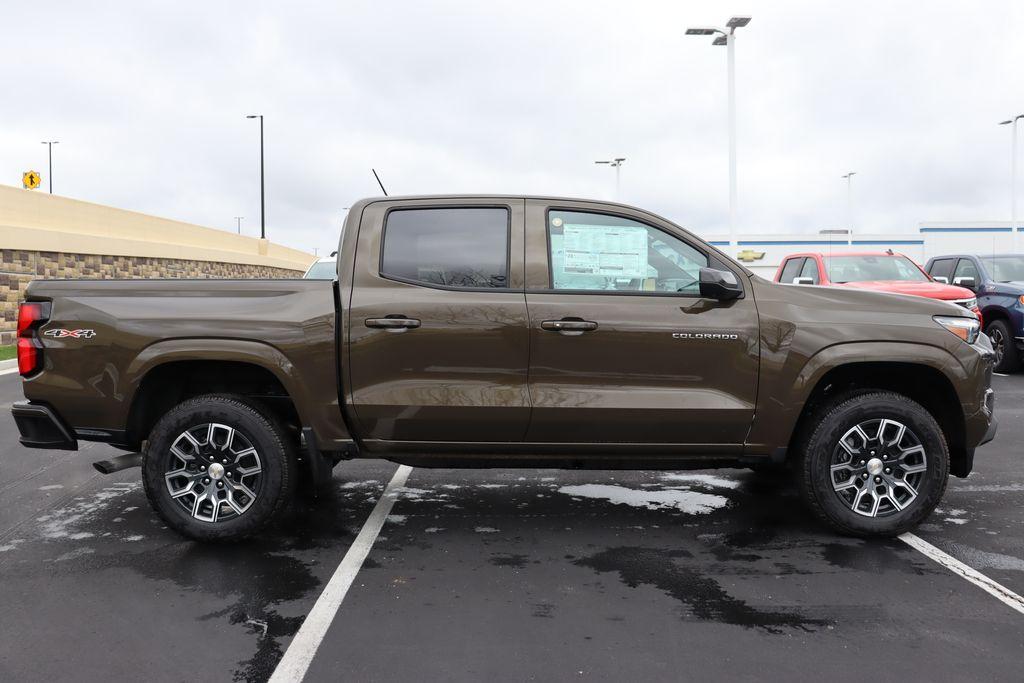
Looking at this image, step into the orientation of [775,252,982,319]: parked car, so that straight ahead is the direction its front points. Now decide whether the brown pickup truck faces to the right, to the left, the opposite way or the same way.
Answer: to the left

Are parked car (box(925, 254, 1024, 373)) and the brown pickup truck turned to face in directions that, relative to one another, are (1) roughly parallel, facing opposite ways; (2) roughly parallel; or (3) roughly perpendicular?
roughly perpendicular

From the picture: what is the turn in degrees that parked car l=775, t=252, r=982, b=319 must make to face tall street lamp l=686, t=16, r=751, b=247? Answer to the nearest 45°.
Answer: approximately 135° to its left

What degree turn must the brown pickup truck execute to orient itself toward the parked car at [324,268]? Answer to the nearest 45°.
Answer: approximately 90° to its left

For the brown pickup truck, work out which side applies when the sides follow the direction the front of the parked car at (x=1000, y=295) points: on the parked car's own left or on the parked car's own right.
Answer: on the parked car's own right

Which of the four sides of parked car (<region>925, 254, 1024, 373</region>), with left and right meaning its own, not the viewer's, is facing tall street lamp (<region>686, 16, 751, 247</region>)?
back

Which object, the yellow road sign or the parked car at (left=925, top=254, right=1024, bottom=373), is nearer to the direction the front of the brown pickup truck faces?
the parked car

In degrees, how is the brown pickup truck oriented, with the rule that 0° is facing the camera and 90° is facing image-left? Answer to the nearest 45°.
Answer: approximately 270°

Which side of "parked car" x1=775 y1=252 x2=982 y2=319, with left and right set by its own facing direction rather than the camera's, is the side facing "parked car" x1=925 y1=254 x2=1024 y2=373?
left

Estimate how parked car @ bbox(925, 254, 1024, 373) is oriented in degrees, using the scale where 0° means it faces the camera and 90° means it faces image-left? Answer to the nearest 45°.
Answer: approximately 315°

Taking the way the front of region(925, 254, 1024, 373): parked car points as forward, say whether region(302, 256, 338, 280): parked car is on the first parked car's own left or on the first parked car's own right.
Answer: on the first parked car's own right
